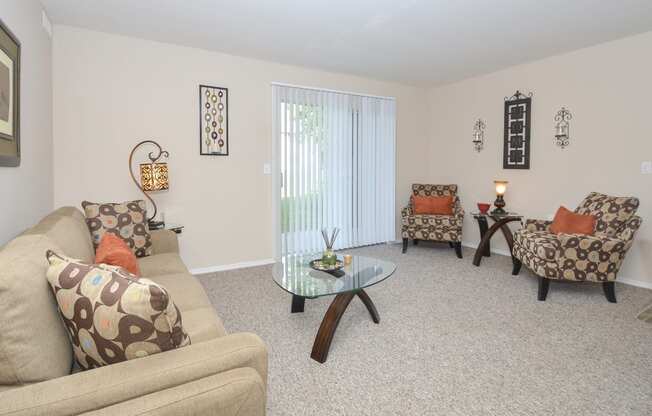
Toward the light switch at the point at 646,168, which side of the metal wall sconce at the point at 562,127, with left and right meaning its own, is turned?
left

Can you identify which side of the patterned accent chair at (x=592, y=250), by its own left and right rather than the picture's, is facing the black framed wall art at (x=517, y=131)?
right

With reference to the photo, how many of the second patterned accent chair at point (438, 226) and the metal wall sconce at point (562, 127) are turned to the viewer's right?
0

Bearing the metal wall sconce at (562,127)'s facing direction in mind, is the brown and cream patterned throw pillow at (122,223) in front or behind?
in front

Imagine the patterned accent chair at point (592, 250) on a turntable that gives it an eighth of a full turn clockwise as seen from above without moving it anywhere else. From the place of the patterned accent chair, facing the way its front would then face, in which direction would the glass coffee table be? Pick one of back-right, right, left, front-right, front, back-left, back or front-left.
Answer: front-left

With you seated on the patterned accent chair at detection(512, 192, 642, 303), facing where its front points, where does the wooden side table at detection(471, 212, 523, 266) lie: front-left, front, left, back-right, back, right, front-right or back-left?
right

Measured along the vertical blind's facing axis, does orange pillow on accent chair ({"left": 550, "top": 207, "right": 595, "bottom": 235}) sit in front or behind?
in front

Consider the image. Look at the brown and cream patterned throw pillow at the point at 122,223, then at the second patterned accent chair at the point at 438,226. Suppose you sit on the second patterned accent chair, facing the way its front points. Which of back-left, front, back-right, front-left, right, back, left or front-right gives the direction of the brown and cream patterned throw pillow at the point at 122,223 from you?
front-right

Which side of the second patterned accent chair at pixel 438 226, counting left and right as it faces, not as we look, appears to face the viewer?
front

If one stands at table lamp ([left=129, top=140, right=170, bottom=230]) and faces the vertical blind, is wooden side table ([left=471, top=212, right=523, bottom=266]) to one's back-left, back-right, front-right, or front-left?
front-right

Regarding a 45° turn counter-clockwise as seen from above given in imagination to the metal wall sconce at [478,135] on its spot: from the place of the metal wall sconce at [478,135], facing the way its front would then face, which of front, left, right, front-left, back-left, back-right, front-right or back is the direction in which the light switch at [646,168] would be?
front-left

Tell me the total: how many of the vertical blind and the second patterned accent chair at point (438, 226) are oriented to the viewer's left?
0

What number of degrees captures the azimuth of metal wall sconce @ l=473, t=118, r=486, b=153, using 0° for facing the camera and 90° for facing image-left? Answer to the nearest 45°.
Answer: approximately 45°

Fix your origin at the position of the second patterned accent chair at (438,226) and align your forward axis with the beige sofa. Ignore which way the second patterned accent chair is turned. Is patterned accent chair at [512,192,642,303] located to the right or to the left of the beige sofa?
left

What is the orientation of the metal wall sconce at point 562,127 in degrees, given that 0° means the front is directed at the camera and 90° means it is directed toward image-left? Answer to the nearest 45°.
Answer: approximately 45°

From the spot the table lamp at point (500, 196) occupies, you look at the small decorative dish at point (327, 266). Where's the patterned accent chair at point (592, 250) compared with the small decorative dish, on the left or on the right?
left

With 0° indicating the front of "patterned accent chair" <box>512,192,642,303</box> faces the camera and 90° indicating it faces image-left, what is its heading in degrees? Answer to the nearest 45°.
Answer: approximately 45°

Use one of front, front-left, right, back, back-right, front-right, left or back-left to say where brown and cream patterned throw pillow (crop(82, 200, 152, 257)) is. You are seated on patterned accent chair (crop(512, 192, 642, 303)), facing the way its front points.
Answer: front

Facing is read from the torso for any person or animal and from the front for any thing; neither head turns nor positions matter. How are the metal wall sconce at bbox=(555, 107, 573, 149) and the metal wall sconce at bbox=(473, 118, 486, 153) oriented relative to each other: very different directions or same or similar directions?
same or similar directions
